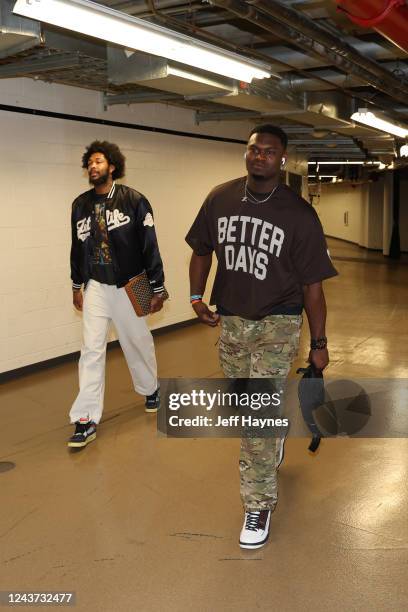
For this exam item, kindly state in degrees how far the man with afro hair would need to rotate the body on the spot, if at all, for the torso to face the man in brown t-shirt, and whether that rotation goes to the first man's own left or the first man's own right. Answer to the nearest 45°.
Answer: approximately 90° to the first man's own left

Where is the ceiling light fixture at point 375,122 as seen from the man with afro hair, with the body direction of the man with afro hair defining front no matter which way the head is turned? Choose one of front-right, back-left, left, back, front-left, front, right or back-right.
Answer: back

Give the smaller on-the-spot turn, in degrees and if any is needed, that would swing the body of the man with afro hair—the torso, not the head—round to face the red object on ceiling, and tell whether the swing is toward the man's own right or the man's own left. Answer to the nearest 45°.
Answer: approximately 90° to the man's own left

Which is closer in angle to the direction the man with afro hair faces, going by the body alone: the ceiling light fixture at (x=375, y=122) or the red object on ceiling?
the red object on ceiling

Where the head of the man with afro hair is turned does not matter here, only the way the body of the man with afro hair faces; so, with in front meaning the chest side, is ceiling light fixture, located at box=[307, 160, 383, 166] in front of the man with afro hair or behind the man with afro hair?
behind
